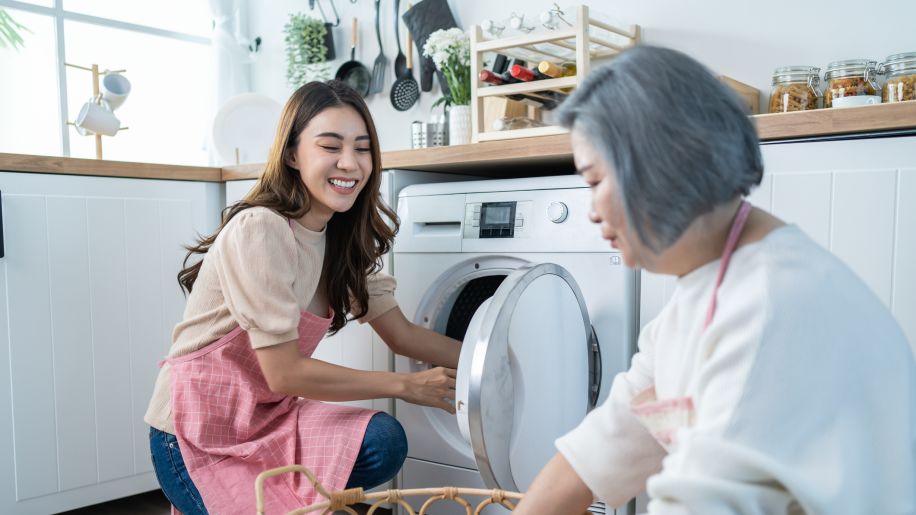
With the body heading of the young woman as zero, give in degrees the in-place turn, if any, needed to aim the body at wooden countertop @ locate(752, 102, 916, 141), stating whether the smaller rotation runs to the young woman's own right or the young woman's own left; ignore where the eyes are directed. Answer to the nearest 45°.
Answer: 0° — they already face it

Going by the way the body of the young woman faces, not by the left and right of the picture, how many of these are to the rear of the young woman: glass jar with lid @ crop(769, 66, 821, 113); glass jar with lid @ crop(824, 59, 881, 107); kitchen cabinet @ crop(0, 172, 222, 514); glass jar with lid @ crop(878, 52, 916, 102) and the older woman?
1

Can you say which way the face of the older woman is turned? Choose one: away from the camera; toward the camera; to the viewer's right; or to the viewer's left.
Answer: to the viewer's left

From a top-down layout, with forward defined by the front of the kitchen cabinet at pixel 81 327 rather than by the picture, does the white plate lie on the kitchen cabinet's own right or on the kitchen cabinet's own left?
on the kitchen cabinet's own left

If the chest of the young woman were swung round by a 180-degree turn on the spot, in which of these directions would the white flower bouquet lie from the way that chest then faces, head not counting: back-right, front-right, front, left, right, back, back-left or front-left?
right

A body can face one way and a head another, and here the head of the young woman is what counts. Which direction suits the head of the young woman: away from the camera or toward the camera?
toward the camera

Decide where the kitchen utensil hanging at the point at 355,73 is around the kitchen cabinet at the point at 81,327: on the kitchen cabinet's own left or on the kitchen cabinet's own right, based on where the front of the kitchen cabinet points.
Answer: on the kitchen cabinet's own left

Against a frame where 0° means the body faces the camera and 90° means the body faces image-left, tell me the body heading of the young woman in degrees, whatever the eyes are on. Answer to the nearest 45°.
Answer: approximately 315°

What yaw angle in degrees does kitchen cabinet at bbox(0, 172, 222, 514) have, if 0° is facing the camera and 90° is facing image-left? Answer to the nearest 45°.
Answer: approximately 315°

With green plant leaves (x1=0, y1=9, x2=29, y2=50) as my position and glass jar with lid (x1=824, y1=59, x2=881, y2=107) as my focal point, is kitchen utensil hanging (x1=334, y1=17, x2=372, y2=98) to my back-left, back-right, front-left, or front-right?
front-left

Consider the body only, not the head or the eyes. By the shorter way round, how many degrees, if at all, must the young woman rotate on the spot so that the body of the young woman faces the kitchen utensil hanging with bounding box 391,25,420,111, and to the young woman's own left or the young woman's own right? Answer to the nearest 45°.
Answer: approximately 135° to the young woman's own left

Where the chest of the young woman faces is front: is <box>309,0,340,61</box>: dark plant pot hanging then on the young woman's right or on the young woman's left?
on the young woman's left
